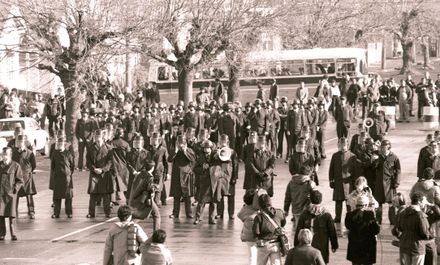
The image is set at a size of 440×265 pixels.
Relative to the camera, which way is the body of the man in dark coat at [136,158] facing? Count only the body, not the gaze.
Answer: toward the camera

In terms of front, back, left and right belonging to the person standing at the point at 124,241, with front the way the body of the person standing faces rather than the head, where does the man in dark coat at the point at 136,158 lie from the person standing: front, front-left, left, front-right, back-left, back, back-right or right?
front

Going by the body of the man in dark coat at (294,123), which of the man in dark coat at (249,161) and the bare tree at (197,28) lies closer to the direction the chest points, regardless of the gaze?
the man in dark coat

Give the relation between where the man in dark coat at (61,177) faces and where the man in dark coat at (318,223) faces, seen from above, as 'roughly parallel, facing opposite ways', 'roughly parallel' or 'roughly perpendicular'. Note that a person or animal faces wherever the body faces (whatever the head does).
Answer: roughly parallel, facing opposite ways

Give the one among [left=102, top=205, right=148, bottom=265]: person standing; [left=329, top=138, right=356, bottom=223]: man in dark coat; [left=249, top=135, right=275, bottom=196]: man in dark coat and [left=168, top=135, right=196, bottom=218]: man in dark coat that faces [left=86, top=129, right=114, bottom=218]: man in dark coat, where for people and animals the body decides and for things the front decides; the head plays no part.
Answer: the person standing

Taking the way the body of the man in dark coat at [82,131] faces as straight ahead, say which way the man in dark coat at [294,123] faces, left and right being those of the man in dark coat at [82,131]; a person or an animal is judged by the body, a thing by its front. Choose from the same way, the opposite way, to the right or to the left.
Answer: the same way

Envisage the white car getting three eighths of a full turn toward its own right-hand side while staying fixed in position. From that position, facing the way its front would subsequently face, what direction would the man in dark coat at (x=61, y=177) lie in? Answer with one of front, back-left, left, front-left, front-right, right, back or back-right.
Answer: left

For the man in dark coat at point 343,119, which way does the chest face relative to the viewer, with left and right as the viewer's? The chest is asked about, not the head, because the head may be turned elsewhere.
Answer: facing the viewer

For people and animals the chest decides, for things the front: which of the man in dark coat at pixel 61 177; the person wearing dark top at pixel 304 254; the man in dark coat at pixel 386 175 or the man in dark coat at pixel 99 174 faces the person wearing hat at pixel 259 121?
the person wearing dark top

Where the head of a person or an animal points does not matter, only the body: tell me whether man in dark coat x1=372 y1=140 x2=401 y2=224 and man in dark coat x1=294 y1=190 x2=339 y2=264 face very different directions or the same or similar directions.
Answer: very different directions

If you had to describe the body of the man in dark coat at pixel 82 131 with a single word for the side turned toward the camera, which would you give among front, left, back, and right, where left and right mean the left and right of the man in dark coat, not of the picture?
front

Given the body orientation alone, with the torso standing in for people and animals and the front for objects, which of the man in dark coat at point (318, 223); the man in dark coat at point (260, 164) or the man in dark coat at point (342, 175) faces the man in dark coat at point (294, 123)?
the man in dark coat at point (318, 223)

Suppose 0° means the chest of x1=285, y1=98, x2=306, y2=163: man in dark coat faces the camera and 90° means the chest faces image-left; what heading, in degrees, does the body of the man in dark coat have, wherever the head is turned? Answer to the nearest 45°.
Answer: approximately 0°

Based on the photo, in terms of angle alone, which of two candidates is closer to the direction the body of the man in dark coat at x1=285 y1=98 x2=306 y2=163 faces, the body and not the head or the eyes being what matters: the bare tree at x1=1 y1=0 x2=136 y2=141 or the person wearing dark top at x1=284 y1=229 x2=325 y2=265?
the person wearing dark top

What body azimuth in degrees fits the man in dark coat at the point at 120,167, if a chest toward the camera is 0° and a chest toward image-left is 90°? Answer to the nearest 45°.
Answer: approximately 315°

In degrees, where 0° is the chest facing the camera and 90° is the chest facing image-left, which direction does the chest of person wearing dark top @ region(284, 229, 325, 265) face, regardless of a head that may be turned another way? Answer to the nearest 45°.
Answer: approximately 180°

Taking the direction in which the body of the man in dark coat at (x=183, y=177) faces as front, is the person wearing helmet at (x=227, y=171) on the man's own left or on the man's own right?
on the man's own left
